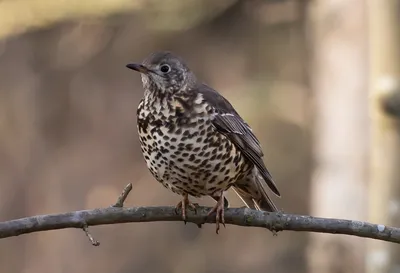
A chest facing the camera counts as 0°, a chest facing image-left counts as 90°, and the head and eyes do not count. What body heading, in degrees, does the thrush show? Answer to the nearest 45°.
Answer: approximately 45°

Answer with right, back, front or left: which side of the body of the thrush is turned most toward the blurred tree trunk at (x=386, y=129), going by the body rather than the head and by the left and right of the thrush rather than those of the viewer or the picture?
back

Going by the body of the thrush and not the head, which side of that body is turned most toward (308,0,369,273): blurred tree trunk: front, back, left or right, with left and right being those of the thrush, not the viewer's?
back

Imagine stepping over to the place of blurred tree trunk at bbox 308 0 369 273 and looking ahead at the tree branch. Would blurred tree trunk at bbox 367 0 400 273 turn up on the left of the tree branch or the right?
left
